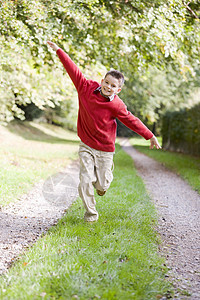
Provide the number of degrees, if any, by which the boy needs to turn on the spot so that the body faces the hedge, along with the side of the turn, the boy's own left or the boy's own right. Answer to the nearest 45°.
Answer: approximately 180°

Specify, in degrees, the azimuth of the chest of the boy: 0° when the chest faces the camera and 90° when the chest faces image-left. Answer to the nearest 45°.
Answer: approximately 0°
